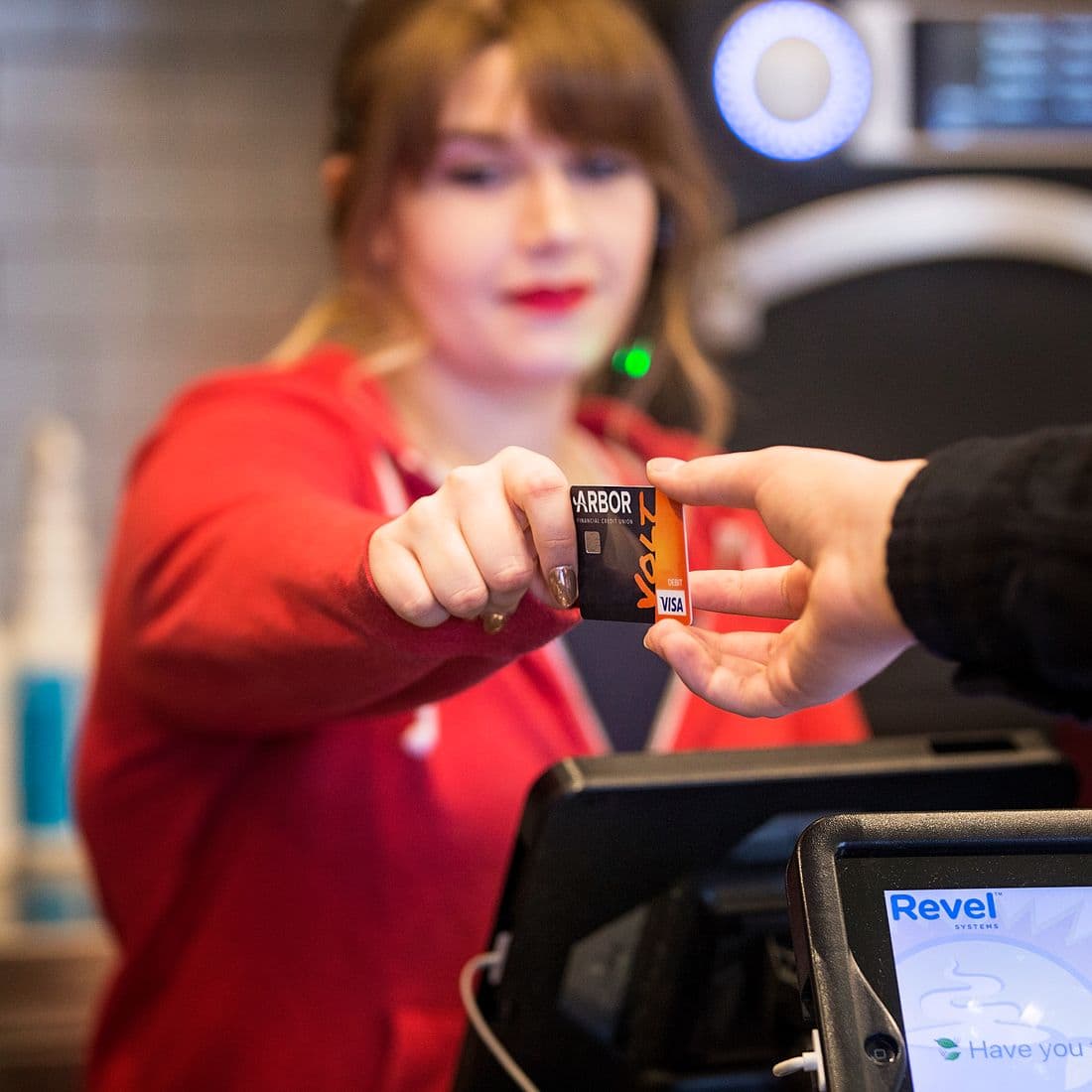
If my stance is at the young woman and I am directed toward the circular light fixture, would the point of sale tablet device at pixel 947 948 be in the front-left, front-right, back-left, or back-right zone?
back-right

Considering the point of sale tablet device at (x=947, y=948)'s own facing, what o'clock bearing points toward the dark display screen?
The dark display screen is roughly at 6 o'clock from the point of sale tablet device.

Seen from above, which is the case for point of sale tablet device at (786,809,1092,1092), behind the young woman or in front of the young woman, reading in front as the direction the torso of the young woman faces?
in front

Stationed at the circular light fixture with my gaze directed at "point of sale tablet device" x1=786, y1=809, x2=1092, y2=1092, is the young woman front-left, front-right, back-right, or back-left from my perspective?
front-right

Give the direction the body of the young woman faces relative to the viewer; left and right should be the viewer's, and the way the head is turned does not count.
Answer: facing the viewer and to the right of the viewer

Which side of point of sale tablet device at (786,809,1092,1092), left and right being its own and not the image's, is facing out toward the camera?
front

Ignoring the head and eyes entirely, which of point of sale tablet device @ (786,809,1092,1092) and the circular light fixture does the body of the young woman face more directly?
the point of sale tablet device
